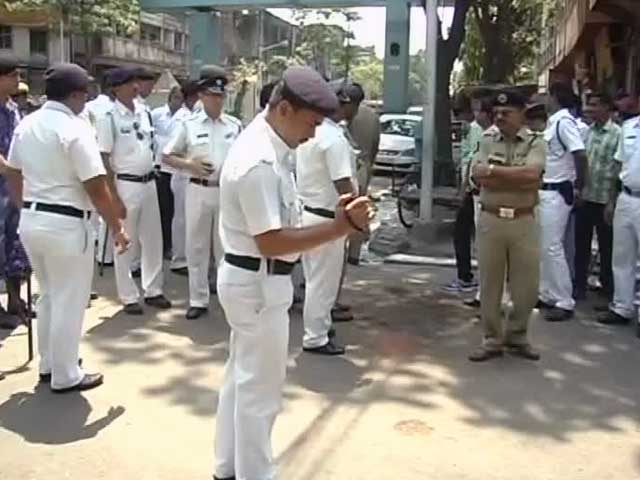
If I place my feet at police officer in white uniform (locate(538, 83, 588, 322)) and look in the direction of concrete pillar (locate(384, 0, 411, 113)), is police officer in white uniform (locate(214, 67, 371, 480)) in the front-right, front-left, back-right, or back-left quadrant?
back-left

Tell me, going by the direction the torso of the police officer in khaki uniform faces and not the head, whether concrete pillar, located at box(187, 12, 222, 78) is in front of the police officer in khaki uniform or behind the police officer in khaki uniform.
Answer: behind

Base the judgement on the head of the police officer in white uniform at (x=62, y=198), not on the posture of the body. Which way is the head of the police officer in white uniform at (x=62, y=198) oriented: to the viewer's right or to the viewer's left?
to the viewer's right

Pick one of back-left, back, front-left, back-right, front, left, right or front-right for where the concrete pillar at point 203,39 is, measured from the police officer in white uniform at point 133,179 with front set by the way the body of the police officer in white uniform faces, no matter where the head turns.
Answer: back-left
